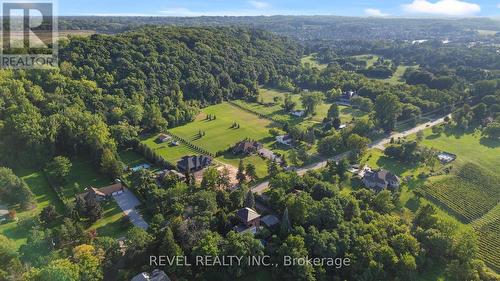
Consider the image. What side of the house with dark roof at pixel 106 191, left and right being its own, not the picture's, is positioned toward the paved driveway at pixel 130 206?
front

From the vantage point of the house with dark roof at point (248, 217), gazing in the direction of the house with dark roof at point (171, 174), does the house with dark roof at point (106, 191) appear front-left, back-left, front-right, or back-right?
front-left

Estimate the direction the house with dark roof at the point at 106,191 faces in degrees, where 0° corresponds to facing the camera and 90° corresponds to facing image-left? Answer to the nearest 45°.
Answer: approximately 315°

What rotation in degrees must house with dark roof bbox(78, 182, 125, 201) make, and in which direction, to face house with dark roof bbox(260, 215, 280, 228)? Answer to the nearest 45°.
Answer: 0° — it already faces it

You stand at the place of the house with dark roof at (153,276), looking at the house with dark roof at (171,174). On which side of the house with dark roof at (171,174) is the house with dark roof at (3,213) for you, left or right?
left

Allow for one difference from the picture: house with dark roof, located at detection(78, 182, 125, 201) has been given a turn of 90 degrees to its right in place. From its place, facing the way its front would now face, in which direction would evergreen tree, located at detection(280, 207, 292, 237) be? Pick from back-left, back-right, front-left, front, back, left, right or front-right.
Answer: left

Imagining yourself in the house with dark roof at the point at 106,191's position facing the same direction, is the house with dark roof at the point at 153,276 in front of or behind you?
in front
